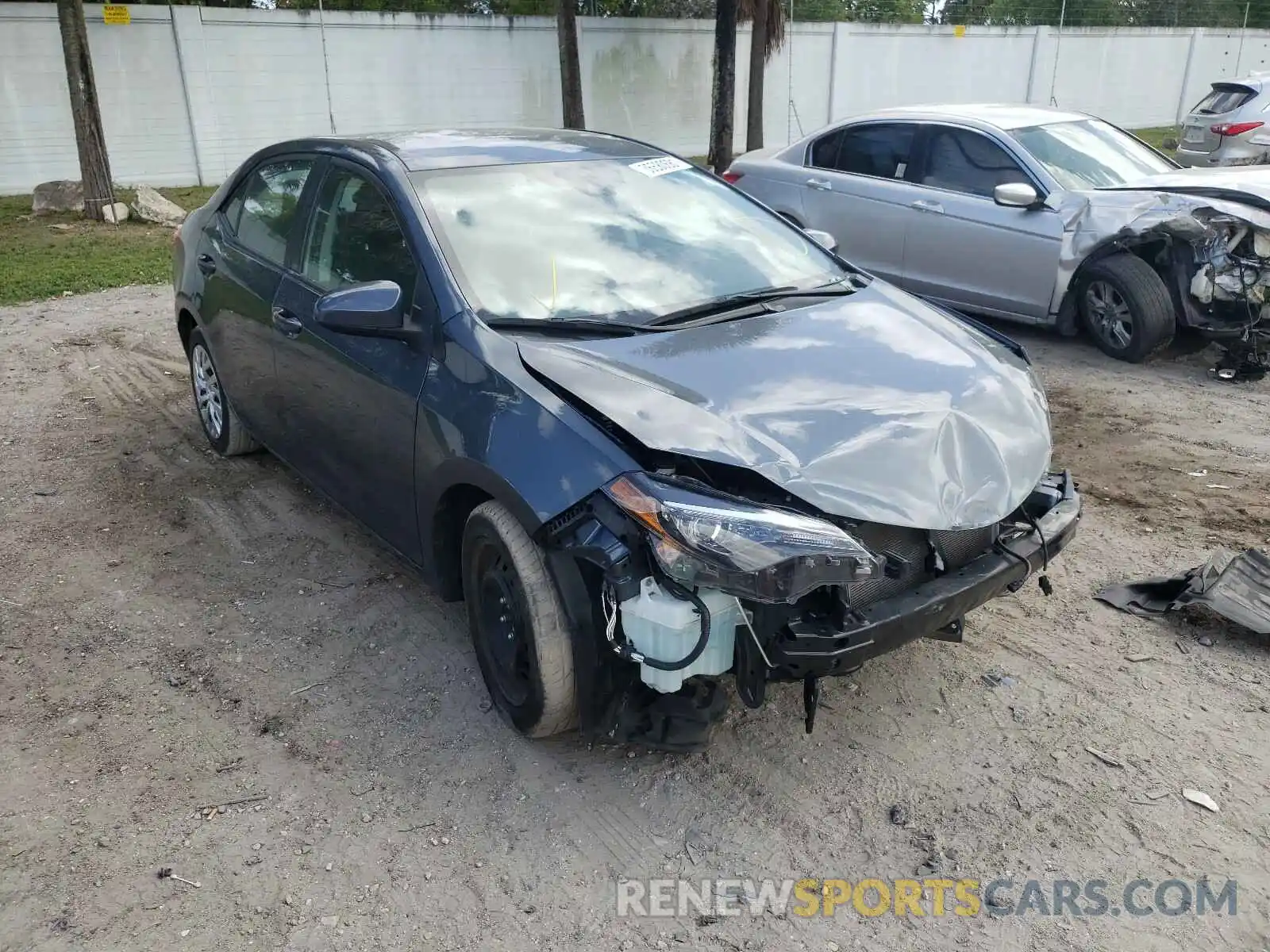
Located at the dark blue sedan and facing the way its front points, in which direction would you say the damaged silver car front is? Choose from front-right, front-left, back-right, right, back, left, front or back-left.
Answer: left

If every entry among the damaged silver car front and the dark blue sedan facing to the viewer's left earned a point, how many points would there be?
0

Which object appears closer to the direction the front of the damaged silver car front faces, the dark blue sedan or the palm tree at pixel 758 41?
the dark blue sedan

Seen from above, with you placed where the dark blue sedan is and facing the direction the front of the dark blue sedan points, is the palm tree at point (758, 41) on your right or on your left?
on your left

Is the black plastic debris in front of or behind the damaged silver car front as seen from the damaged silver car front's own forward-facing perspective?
in front

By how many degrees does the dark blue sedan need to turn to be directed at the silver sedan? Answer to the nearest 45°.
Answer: approximately 90° to its left

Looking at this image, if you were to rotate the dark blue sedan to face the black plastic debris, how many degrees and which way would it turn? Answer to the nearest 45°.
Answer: approximately 45° to its left

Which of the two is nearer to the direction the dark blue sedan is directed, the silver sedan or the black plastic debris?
the black plastic debris

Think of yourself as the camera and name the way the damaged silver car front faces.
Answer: facing the viewer and to the right of the viewer

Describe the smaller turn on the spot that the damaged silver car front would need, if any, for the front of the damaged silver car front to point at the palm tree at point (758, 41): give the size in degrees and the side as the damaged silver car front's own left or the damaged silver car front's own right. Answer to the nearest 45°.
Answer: approximately 180°
